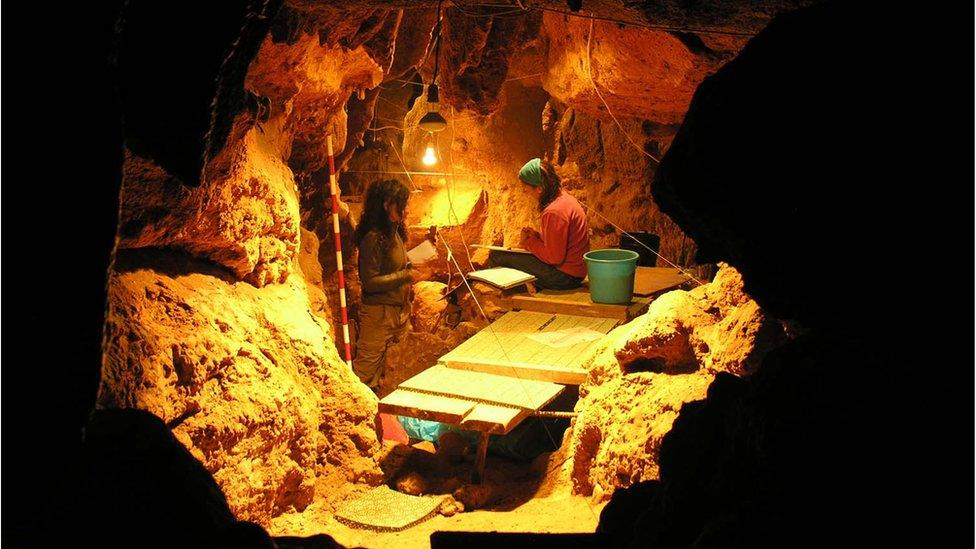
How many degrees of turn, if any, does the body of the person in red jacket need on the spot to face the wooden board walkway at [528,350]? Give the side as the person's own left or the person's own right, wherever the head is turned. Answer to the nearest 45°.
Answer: approximately 90° to the person's own left

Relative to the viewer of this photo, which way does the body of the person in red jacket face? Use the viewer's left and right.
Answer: facing to the left of the viewer

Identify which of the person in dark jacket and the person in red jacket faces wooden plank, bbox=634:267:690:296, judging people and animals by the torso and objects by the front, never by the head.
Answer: the person in dark jacket

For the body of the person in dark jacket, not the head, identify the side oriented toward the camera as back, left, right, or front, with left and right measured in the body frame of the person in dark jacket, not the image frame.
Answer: right

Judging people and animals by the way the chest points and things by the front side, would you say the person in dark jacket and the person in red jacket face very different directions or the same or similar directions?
very different directions

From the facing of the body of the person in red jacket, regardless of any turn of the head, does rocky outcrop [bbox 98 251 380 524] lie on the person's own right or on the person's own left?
on the person's own left

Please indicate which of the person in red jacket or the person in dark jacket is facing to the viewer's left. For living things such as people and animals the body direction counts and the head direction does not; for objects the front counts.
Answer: the person in red jacket

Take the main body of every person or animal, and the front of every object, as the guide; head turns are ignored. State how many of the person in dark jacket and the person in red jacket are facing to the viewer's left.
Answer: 1

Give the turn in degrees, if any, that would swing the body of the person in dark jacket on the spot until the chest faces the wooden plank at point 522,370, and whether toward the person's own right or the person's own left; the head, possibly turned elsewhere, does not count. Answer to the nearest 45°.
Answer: approximately 45° to the person's own right

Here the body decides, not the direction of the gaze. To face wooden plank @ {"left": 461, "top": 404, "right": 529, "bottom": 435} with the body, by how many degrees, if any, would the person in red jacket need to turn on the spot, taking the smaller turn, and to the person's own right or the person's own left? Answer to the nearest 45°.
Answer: approximately 90° to the person's own left
